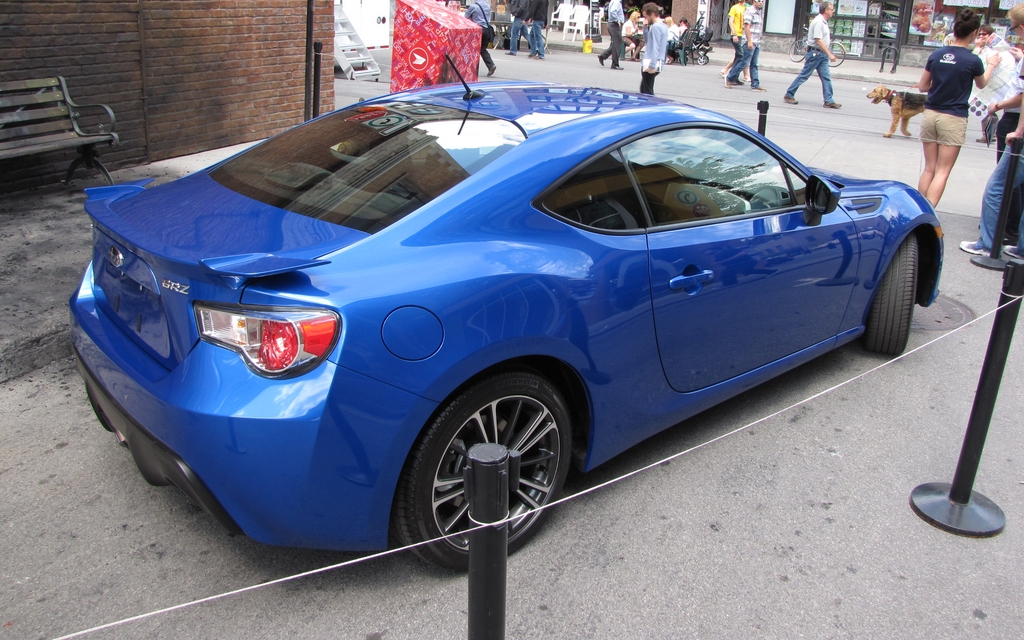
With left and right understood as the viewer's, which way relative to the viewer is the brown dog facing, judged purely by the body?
facing to the left of the viewer

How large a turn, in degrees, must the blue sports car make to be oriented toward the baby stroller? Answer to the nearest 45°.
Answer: approximately 45° to its left

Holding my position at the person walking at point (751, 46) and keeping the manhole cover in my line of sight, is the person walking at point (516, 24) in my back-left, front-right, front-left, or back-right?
back-right

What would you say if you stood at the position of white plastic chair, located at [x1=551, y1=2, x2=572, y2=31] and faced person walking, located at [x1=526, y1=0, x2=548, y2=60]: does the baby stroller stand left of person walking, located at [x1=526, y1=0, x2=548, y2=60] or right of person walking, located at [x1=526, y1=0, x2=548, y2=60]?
left

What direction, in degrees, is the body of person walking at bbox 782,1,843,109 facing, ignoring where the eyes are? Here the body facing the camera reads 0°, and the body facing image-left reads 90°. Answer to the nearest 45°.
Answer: approximately 270°

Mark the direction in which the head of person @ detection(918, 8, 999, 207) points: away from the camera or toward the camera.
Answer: away from the camera

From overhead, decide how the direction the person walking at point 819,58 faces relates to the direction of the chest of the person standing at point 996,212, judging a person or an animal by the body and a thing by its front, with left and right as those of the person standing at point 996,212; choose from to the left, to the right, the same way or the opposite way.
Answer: the opposite way
